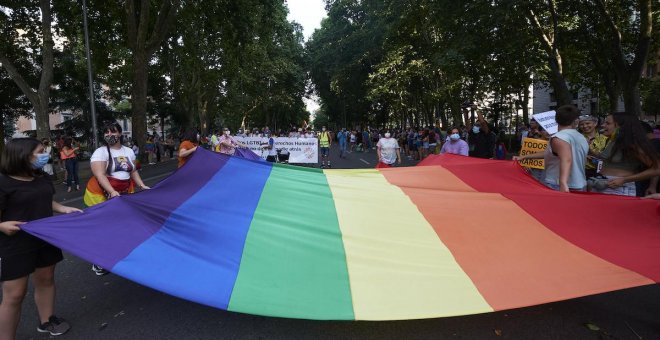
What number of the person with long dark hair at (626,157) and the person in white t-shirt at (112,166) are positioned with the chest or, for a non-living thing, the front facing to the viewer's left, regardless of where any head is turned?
1

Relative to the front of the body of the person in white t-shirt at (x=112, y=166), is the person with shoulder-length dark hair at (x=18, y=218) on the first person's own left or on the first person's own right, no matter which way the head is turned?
on the first person's own right

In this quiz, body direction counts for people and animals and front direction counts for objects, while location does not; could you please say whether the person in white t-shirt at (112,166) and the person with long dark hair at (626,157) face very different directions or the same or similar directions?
very different directions

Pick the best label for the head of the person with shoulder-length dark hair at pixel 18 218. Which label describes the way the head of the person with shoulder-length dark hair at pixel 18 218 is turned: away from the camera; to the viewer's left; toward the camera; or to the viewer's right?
to the viewer's right

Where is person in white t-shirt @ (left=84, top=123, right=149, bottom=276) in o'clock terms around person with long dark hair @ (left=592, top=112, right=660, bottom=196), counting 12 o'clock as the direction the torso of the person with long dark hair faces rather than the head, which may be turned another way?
The person in white t-shirt is roughly at 11 o'clock from the person with long dark hair.

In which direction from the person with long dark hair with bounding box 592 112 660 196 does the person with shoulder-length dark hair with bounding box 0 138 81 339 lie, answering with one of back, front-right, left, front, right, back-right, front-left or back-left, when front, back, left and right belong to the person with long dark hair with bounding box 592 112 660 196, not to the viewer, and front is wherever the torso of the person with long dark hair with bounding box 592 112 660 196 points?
front-left

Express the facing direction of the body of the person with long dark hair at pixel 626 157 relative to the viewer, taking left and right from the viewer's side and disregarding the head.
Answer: facing to the left of the viewer

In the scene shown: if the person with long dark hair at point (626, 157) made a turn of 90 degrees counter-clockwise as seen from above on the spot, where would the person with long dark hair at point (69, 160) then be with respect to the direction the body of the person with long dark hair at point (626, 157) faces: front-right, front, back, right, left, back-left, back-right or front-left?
right
